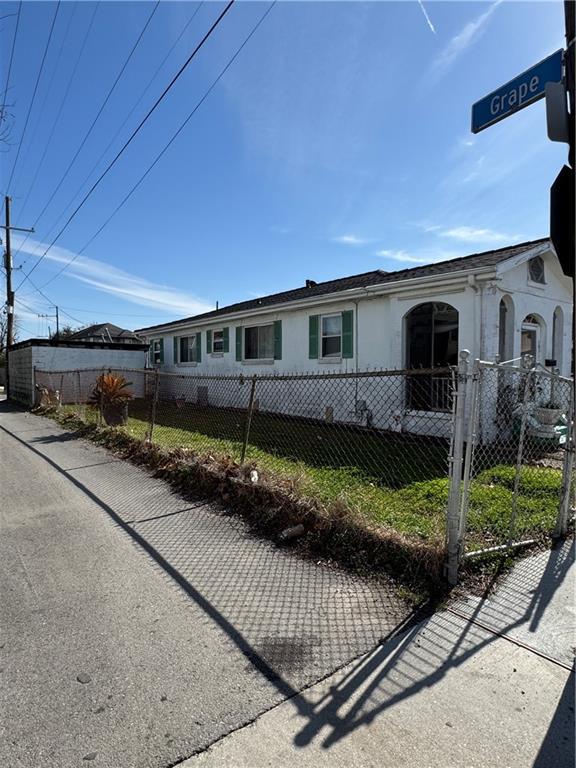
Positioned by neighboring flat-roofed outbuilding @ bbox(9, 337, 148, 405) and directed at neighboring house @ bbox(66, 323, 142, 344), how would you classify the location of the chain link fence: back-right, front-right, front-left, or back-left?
back-right

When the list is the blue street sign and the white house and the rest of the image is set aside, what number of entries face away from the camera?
0

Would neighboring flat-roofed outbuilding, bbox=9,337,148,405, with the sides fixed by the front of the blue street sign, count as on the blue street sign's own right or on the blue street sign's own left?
on the blue street sign's own right

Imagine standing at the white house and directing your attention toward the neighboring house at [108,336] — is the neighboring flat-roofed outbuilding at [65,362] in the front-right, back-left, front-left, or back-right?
front-left

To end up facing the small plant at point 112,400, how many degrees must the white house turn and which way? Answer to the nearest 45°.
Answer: approximately 135° to its right

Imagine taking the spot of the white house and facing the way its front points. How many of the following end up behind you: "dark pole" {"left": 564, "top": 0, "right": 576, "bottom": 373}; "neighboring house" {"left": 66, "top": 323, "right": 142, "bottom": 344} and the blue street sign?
1

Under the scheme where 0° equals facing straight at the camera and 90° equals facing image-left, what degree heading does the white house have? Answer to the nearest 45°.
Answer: approximately 315°

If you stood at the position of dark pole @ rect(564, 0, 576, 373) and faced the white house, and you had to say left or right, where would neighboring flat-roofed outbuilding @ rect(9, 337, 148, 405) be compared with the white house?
left

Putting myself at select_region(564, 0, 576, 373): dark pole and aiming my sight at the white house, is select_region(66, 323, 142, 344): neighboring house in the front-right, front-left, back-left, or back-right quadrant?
front-left

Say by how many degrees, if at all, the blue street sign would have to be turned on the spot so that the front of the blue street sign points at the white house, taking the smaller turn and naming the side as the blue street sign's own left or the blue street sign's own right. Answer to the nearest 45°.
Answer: approximately 135° to the blue street sign's own right

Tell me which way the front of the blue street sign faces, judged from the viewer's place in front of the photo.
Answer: facing the viewer and to the left of the viewer
